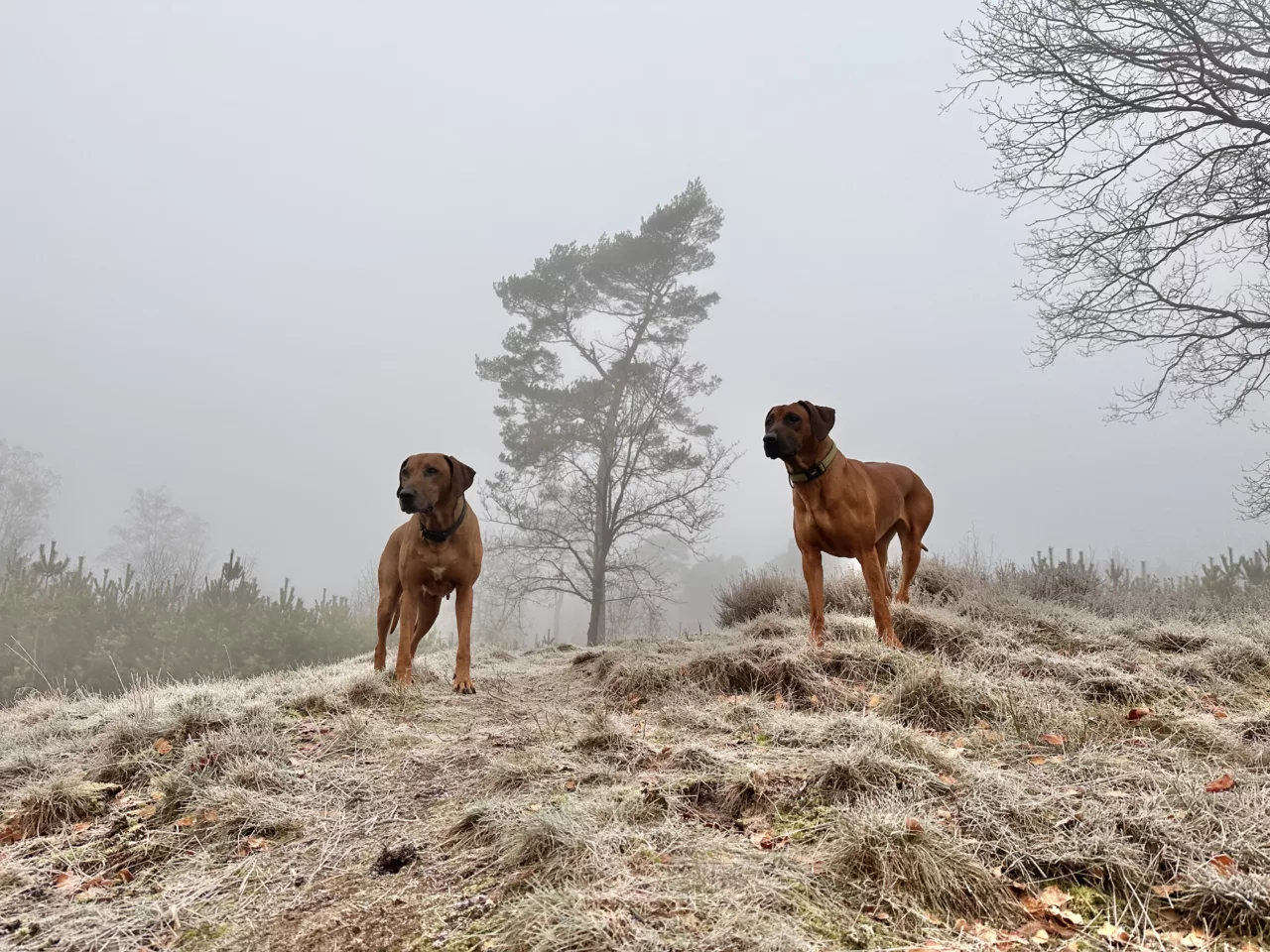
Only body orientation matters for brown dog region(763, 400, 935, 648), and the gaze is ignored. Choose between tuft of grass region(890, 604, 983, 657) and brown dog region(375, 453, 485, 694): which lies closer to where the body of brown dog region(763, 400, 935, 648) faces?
the brown dog

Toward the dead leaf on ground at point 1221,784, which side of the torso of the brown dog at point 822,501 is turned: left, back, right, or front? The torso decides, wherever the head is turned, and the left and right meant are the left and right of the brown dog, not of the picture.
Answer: left

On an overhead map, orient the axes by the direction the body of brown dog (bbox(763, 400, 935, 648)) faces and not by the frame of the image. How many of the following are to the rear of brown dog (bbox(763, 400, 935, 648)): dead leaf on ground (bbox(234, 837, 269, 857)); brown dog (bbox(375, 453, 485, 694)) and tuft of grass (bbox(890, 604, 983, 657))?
1

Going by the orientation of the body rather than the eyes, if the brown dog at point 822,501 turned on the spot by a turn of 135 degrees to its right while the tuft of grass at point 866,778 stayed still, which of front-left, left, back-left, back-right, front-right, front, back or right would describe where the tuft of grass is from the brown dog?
back

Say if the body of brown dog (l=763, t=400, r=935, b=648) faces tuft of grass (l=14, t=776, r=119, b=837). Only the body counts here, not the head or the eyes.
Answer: yes

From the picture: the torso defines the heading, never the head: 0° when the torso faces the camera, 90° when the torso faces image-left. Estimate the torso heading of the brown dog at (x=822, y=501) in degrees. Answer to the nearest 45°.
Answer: approximately 45°

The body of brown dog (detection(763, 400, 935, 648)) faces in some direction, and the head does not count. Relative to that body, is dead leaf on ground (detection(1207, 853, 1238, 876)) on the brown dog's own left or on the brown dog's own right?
on the brown dog's own left
